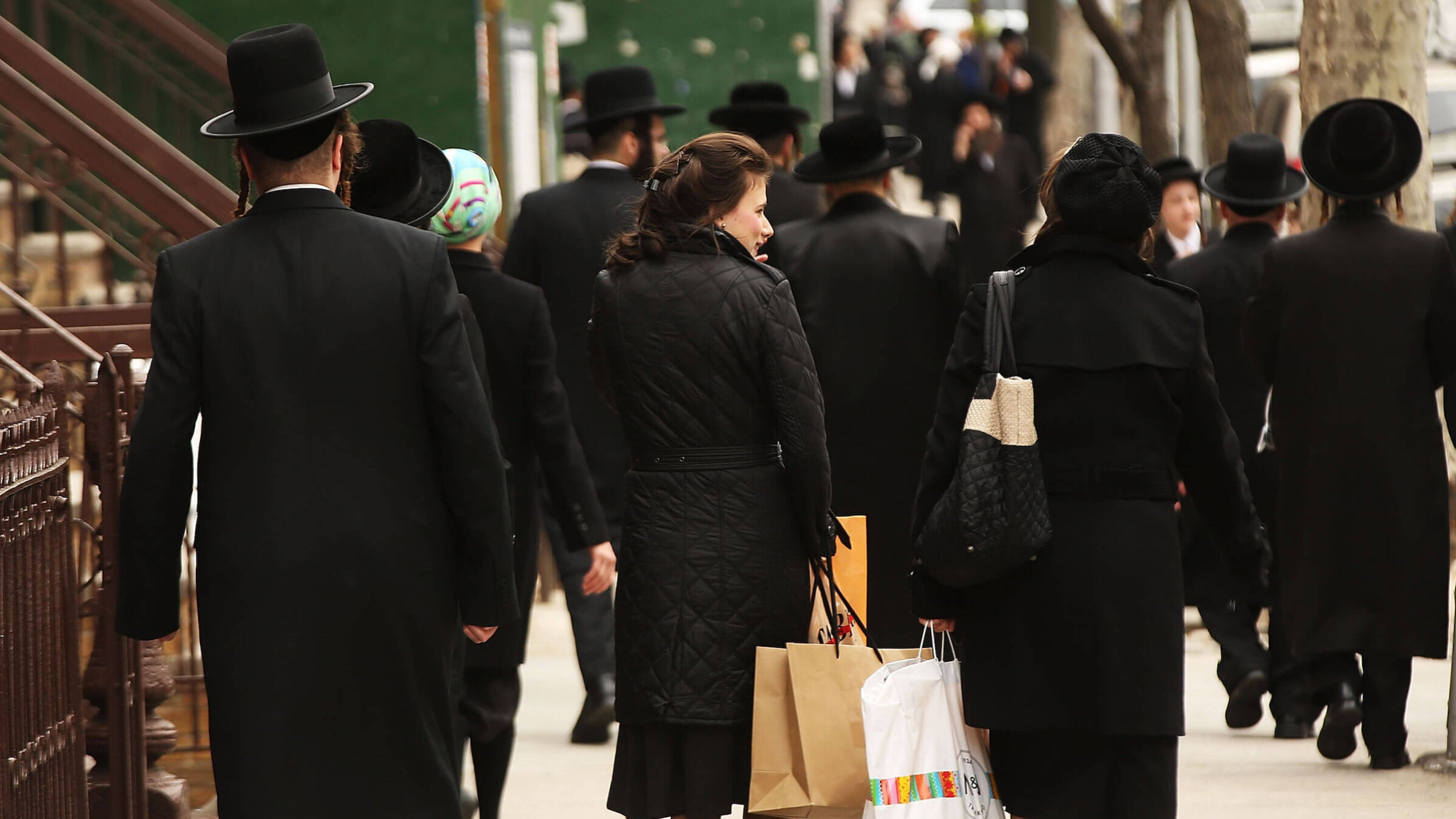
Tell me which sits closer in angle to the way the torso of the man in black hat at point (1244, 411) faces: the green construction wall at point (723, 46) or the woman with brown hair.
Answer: the green construction wall

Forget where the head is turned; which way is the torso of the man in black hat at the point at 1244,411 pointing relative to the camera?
away from the camera

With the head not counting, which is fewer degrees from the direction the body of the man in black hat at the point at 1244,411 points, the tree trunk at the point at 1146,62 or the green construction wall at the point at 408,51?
the tree trunk

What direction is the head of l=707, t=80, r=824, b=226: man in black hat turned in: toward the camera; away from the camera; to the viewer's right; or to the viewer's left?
away from the camera

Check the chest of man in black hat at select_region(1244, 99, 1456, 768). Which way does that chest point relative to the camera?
away from the camera

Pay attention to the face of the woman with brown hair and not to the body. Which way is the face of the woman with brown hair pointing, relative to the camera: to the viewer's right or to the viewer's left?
to the viewer's right

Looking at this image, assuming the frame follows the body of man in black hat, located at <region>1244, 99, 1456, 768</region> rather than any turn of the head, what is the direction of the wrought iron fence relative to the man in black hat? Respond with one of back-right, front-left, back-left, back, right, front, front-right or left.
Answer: back-left

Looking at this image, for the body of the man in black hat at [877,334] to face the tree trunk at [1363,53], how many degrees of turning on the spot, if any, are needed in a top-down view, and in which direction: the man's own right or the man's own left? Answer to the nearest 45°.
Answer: approximately 45° to the man's own right

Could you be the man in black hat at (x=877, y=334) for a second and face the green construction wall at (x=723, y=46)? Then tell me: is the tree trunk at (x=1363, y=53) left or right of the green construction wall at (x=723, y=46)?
right

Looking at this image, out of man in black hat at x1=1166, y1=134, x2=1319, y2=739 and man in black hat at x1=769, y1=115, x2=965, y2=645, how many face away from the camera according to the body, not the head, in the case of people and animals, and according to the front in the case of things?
2

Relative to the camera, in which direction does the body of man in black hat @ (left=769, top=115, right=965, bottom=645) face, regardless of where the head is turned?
away from the camera

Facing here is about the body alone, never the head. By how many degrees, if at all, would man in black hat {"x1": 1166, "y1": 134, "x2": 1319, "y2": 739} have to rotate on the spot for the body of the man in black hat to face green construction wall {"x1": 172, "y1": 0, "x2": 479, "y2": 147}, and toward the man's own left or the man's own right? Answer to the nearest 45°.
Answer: approximately 45° to the man's own left

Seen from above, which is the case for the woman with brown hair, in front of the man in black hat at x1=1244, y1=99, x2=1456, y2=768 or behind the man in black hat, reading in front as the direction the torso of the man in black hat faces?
behind

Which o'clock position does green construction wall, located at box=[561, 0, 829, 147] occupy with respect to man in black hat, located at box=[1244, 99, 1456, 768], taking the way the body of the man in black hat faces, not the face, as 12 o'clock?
The green construction wall is roughly at 11 o'clock from the man in black hat.

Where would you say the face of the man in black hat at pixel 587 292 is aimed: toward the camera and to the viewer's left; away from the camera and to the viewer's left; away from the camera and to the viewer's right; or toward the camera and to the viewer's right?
away from the camera and to the viewer's right
